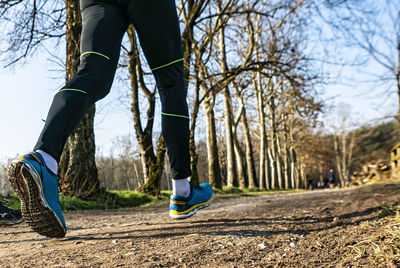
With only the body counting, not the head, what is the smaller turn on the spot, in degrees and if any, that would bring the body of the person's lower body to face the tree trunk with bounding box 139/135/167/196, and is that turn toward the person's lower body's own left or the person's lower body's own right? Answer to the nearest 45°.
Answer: approximately 45° to the person's lower body's own left

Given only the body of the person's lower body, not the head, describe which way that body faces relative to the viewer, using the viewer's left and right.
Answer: facing away from the viewer and to the right of the viewer

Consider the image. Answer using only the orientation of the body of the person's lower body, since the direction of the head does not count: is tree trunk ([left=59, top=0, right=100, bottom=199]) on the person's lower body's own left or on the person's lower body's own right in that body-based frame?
on the person's lower body's own left

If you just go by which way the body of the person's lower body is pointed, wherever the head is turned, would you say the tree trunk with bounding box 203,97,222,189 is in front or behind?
in front

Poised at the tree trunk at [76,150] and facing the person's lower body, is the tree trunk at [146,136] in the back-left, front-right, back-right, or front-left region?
back-left

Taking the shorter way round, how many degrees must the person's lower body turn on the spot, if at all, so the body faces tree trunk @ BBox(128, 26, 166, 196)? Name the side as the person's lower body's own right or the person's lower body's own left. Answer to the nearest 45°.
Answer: approximately 45° to the person's lower body's own left

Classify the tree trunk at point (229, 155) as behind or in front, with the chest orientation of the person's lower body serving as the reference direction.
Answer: in front
